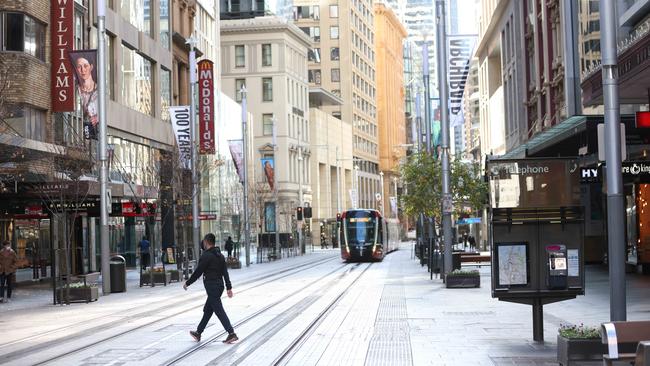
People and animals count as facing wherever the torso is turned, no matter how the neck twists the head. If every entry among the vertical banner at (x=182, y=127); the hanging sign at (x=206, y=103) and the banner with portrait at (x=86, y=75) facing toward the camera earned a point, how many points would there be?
3

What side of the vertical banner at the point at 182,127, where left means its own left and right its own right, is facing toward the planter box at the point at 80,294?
front

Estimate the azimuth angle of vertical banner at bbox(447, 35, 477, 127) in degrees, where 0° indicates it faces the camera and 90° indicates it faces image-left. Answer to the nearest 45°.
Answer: approximately 0°

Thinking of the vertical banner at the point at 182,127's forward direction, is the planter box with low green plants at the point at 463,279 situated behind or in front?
in front

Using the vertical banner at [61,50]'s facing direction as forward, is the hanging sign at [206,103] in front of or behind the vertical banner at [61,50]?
behind

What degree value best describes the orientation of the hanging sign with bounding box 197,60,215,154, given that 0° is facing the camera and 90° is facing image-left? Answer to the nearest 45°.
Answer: approximately 0°
